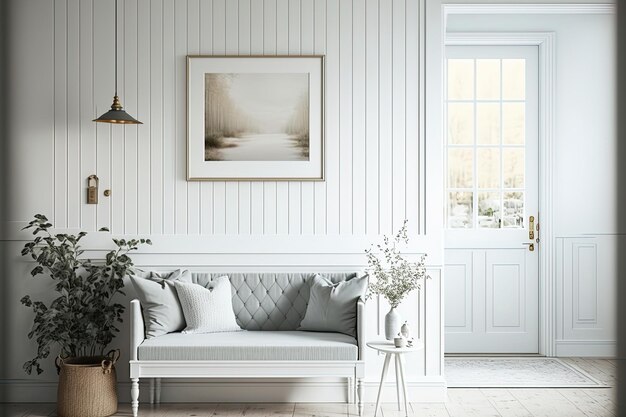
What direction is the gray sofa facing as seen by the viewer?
toward the camera

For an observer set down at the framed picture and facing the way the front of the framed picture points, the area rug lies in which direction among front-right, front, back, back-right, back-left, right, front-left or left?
left

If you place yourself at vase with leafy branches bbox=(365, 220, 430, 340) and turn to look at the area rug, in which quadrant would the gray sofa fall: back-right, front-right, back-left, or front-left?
back-left

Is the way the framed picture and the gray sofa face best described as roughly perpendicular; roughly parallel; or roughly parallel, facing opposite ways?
roughly parallel

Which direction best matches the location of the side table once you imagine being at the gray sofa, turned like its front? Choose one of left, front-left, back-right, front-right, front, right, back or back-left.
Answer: left

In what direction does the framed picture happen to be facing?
toward the camera

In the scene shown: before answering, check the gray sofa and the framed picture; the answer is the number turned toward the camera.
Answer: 2
